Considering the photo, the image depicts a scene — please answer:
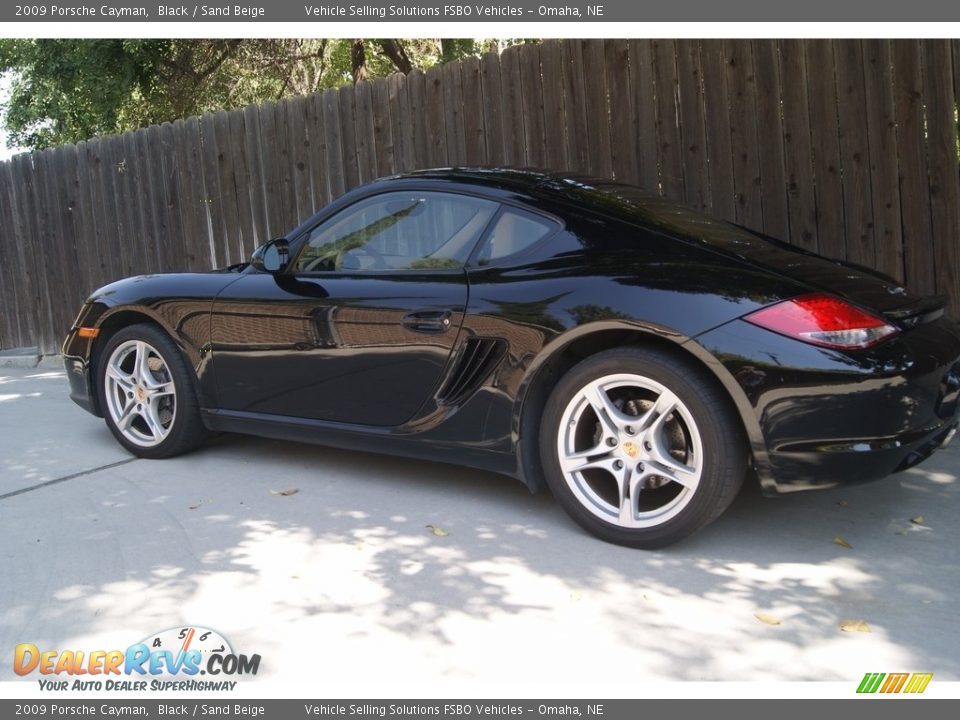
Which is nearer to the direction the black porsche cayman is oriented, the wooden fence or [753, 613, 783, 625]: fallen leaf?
the wooden fence

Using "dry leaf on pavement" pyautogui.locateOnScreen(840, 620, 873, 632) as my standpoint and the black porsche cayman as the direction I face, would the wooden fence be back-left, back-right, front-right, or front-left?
front-right

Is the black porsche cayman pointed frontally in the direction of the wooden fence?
no

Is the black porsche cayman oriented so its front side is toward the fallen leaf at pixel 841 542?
no

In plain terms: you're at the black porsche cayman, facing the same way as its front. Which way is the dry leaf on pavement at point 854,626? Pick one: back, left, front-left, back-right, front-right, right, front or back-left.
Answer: back

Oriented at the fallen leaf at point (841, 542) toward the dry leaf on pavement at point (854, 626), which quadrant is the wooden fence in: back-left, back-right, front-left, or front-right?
back-right

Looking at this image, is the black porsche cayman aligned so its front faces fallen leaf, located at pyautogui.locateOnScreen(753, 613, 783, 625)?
no

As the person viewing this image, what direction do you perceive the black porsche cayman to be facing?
facing away from the viewer and to the left of the viewer
